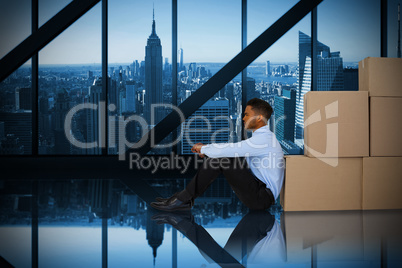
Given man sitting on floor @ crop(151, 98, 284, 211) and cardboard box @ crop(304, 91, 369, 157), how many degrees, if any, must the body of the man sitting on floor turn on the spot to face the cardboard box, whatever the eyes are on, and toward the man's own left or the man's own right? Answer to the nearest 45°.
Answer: approximately 180°

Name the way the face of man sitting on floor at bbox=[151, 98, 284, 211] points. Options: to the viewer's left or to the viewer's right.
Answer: to the viewer's left

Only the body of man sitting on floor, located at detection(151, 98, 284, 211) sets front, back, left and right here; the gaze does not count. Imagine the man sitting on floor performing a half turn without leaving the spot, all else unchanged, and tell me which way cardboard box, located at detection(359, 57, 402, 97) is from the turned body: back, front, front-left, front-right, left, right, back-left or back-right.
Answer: front

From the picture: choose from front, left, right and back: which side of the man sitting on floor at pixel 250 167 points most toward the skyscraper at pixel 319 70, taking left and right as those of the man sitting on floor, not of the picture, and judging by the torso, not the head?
right

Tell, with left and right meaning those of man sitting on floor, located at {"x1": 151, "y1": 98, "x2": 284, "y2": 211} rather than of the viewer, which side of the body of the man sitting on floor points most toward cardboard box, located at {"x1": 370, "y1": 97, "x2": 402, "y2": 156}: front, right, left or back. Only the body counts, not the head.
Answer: back

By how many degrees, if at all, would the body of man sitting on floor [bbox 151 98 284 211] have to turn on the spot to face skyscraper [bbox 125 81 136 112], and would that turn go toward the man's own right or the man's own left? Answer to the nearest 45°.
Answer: approximately 45° to the man's own right

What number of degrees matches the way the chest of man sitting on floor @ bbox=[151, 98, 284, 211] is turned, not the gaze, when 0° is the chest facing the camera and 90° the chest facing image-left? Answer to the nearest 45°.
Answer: approximately 90°

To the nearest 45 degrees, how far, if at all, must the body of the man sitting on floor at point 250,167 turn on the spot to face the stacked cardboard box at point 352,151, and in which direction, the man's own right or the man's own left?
approximately 180°

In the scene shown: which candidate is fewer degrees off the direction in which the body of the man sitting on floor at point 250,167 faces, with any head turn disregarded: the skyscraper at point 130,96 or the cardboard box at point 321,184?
the skyscraper

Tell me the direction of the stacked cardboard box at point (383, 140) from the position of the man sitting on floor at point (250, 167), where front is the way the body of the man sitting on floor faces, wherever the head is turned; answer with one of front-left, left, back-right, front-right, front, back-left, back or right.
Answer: back

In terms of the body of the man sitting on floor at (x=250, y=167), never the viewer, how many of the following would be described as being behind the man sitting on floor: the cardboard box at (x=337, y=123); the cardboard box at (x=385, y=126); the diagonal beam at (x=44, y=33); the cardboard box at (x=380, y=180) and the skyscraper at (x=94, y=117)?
3

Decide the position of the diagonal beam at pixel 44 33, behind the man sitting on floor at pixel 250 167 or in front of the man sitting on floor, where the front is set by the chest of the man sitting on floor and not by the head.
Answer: in front

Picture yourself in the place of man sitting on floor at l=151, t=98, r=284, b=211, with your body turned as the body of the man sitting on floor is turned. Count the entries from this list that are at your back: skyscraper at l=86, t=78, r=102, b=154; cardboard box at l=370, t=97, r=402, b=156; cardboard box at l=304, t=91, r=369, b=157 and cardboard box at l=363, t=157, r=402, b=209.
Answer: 3

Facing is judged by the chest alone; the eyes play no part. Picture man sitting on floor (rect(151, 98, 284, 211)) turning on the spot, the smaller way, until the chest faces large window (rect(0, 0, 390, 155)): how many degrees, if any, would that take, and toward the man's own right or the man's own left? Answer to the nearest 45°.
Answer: approximately 90° to the man's own right

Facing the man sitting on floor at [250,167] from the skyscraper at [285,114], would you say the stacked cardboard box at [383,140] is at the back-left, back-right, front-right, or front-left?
front-left

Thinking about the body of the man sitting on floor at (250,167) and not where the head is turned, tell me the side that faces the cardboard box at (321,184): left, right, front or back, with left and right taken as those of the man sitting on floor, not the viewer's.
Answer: back

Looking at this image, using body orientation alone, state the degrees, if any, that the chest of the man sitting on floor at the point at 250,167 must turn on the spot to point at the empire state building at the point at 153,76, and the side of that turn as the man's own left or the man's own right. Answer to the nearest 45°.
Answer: approximately 45° to the man's own right
